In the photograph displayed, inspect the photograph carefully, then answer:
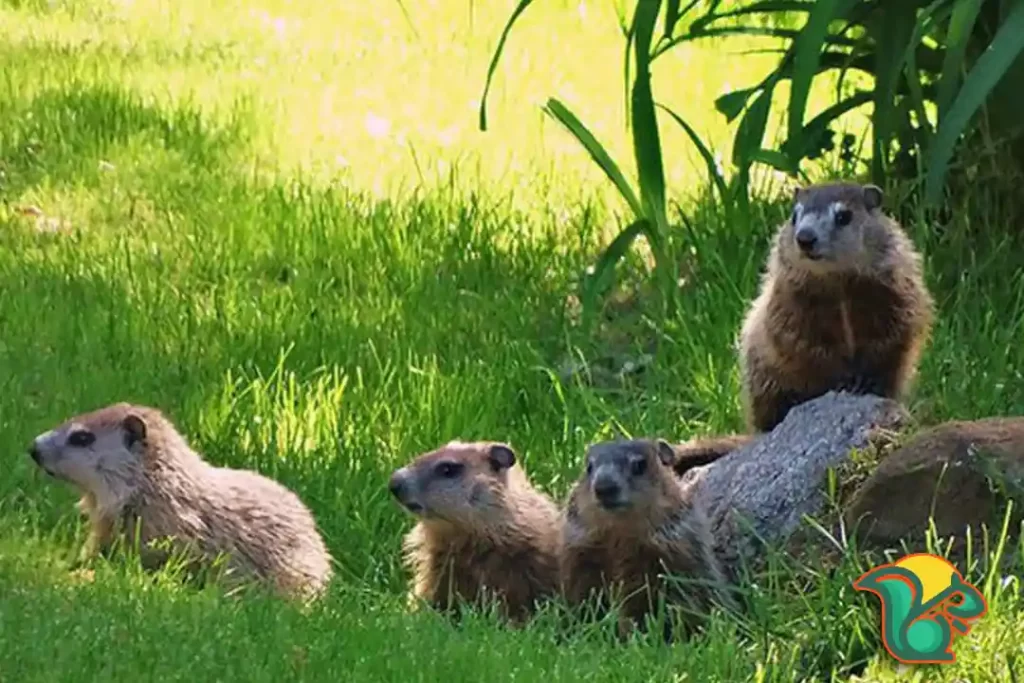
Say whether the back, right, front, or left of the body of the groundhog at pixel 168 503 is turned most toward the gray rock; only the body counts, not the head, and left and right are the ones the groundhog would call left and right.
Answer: back

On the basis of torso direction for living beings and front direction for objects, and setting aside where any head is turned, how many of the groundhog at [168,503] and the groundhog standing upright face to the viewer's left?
1

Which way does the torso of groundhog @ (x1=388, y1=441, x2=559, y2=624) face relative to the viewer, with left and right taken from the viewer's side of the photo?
facing the viewer and to the left of the viewer

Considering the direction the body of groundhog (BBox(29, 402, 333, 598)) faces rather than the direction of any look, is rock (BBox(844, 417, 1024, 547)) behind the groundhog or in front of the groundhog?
behind

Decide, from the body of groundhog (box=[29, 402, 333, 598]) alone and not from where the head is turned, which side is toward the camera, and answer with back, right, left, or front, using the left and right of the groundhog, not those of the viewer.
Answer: left

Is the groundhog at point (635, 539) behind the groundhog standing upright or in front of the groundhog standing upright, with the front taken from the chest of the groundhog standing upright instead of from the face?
in front

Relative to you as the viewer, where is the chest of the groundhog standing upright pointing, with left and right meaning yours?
facing the viewer

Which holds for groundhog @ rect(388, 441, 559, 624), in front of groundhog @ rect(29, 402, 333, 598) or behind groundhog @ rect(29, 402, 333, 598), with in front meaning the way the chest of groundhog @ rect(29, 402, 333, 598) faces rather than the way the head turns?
behind

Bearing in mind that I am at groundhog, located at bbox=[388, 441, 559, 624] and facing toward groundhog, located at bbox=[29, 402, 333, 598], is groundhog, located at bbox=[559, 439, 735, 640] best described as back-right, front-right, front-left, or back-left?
back-left
